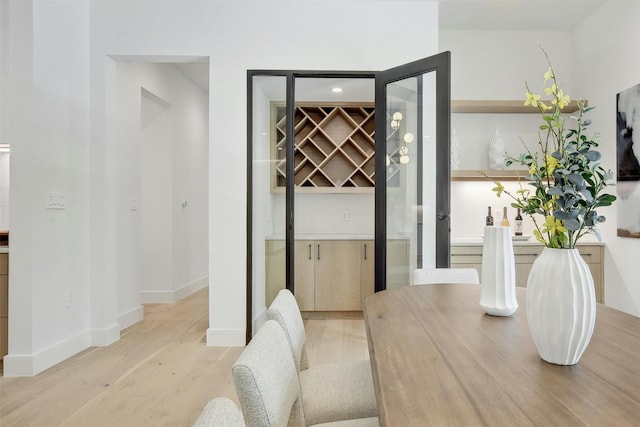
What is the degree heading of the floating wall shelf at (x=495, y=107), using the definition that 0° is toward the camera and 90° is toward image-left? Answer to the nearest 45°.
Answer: approximately 0°

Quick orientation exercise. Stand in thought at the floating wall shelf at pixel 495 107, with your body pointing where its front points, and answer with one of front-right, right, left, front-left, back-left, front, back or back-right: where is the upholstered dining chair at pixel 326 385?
front

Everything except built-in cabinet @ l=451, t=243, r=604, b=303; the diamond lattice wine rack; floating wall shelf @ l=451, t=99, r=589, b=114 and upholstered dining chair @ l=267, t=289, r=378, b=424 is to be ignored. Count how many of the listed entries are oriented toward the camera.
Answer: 3

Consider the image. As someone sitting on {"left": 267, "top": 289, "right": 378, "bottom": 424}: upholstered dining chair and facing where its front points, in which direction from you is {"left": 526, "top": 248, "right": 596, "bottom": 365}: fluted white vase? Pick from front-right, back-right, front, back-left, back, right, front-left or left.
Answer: front-right

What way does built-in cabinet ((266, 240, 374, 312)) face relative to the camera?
toward the camera

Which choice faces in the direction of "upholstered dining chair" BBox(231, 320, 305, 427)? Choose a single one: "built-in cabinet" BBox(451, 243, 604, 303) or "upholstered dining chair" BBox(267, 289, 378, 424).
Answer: the built-in cabinet

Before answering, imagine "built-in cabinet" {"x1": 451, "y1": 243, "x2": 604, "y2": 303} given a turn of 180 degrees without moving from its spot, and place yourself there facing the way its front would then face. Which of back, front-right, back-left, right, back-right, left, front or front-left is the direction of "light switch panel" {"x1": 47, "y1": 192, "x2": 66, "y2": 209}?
back-left

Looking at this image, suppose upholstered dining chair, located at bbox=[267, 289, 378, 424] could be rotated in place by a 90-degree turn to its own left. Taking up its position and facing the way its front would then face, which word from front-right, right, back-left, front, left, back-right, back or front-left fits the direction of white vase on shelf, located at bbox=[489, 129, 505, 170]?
front-right

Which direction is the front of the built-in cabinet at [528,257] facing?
toward the camera

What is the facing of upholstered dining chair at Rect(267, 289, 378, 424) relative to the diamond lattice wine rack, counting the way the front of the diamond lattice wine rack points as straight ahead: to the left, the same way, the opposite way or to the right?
to the left

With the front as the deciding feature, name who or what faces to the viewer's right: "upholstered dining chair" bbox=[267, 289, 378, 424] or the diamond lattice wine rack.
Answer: the upholstered dining chair

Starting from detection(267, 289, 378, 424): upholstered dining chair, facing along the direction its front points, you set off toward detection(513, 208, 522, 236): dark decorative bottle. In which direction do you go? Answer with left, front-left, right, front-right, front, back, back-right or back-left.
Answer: front-left

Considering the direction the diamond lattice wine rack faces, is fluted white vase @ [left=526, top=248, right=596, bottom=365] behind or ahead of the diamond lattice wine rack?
ahead

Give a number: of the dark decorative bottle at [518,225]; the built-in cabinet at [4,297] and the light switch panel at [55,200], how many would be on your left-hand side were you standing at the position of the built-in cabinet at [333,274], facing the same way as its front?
1

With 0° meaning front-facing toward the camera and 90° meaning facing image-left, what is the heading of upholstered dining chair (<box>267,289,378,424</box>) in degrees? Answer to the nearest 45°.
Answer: approximately 270°

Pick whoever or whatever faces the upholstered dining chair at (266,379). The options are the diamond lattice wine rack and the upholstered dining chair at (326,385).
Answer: the diamond lattice wine rack
